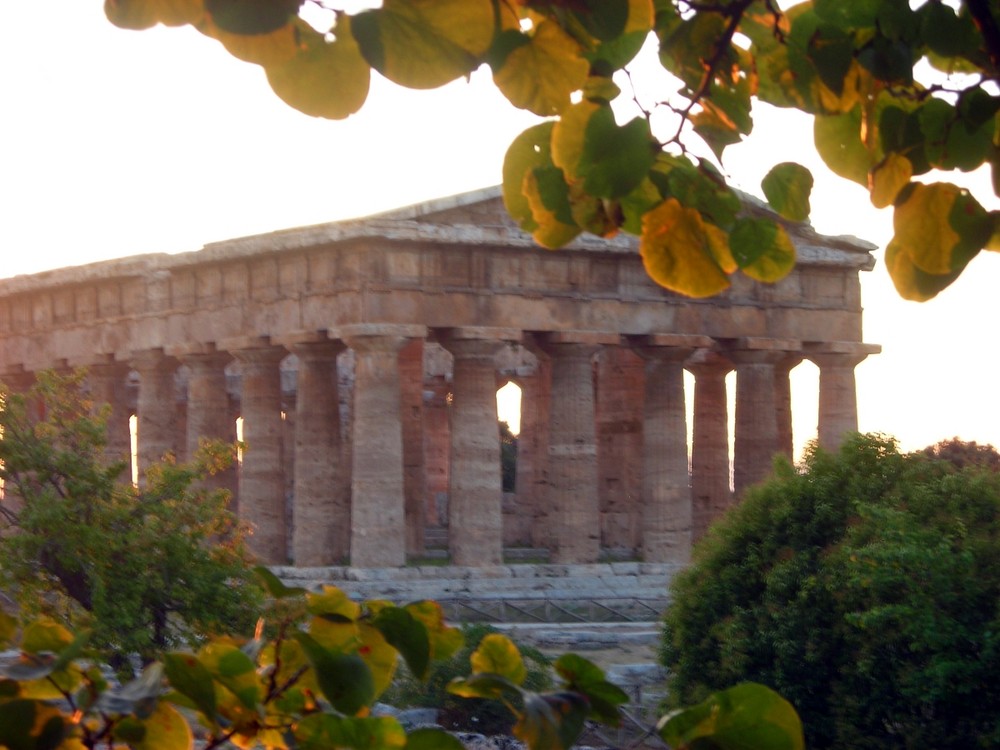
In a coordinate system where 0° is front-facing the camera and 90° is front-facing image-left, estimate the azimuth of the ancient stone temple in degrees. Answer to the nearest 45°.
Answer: approximately 315°

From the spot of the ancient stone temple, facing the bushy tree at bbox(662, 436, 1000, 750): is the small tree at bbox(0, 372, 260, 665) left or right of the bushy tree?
right

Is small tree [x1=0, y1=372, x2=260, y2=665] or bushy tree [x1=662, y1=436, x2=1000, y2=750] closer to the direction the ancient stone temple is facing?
the bushy tree

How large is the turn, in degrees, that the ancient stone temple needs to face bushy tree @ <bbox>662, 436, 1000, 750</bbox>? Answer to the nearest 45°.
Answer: approximately 45° to its right

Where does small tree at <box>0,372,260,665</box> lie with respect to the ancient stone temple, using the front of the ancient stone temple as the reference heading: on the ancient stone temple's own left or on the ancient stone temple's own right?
on the ancient stone temple's own right
